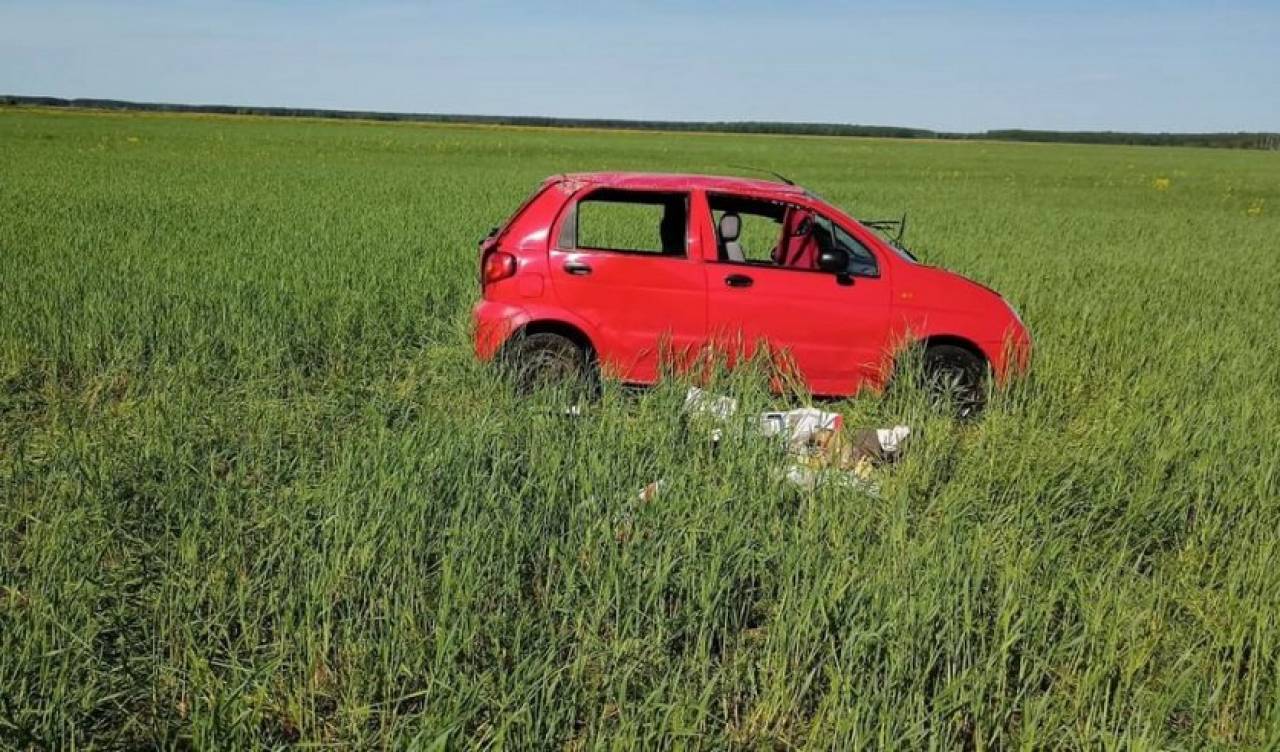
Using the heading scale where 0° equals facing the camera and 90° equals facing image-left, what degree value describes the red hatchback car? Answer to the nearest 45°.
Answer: approximately 270°
